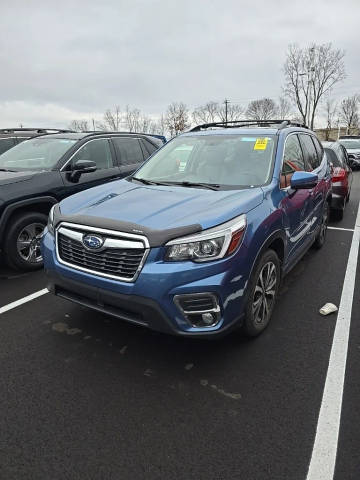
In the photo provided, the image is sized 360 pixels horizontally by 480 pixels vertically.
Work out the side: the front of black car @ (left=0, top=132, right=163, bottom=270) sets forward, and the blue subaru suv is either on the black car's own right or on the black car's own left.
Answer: on the black car's own left

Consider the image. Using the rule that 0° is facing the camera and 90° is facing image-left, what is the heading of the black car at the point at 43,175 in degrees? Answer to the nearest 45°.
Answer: approximately 45°

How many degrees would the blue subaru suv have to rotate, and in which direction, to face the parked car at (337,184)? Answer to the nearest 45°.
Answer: approximately 180°

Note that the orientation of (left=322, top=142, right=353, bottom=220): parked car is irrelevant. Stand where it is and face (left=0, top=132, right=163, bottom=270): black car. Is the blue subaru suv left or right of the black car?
left

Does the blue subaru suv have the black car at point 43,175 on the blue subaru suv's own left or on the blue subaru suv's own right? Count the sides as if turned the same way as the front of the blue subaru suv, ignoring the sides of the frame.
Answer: on the blue subaru suv's own right

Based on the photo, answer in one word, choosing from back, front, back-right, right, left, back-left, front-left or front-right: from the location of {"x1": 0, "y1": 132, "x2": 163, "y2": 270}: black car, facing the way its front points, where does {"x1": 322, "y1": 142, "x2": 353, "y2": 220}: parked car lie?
back-left
